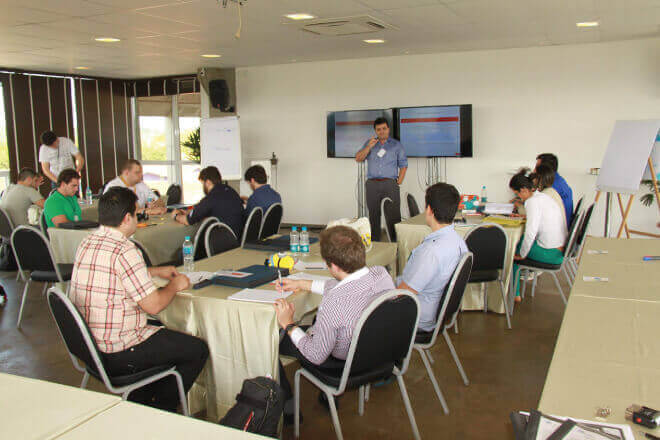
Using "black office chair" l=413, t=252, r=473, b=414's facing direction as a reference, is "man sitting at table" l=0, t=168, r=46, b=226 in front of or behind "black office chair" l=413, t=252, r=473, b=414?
in front

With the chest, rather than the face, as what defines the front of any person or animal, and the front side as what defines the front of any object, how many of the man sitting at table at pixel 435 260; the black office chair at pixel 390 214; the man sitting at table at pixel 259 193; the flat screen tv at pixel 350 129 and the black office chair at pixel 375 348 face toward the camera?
1

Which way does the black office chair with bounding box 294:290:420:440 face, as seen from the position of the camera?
facing away from the viewer and to the left of the viewer

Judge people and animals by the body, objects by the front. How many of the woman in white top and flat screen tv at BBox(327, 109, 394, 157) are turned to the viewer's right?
0

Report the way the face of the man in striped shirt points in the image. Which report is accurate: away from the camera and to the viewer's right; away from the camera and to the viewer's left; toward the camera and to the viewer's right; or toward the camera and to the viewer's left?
away from the camera and to the viewer's left

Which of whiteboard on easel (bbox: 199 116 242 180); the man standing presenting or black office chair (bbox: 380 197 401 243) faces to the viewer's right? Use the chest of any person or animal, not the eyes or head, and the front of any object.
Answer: the black office chair

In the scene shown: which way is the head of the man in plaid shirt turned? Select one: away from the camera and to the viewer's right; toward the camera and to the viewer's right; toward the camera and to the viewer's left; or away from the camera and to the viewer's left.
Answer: away from the camera and to the viewer's right

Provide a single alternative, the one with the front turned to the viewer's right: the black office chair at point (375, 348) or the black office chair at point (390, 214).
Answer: the black office chair at point (390, 214)

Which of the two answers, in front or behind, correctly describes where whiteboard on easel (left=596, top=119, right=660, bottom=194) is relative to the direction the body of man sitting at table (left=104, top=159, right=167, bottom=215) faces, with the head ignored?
in front

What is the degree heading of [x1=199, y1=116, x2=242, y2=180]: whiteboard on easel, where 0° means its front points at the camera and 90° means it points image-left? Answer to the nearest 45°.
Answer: approximately 0°

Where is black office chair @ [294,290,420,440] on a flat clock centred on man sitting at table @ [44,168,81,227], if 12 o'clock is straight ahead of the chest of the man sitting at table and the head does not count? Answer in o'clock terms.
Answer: The black office chair is roughly at 1 o'clock from the man sitting at table.

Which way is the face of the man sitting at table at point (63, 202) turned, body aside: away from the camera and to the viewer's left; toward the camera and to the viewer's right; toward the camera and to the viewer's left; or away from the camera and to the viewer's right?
toward the camera and to the viewer's right

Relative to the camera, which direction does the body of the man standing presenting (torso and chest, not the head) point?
toward the camera
